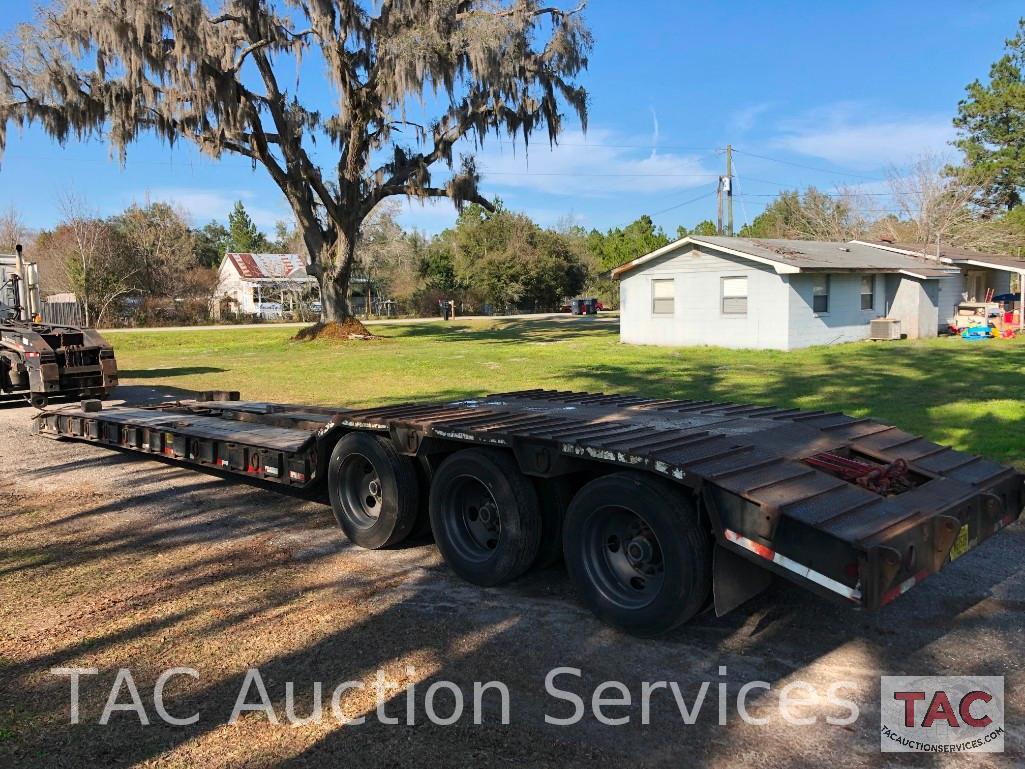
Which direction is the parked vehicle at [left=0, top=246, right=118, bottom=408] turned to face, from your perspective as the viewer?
facing away from the viewer and to the left of the viewer

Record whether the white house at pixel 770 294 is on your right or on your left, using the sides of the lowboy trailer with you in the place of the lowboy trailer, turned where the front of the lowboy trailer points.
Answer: on your right

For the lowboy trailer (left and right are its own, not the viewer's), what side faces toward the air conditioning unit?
right

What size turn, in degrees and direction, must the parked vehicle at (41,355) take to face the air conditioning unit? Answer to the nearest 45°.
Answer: approximately 135° to its right

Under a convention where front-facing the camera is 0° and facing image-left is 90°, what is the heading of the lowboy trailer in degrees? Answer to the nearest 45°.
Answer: approximately 135°

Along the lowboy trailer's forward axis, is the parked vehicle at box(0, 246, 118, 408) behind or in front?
in front

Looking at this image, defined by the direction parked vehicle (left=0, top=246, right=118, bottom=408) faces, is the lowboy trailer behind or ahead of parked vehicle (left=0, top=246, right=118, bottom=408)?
behind

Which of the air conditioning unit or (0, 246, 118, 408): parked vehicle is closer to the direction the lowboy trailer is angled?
the parked vehicle

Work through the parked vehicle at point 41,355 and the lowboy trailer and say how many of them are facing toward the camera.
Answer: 0
